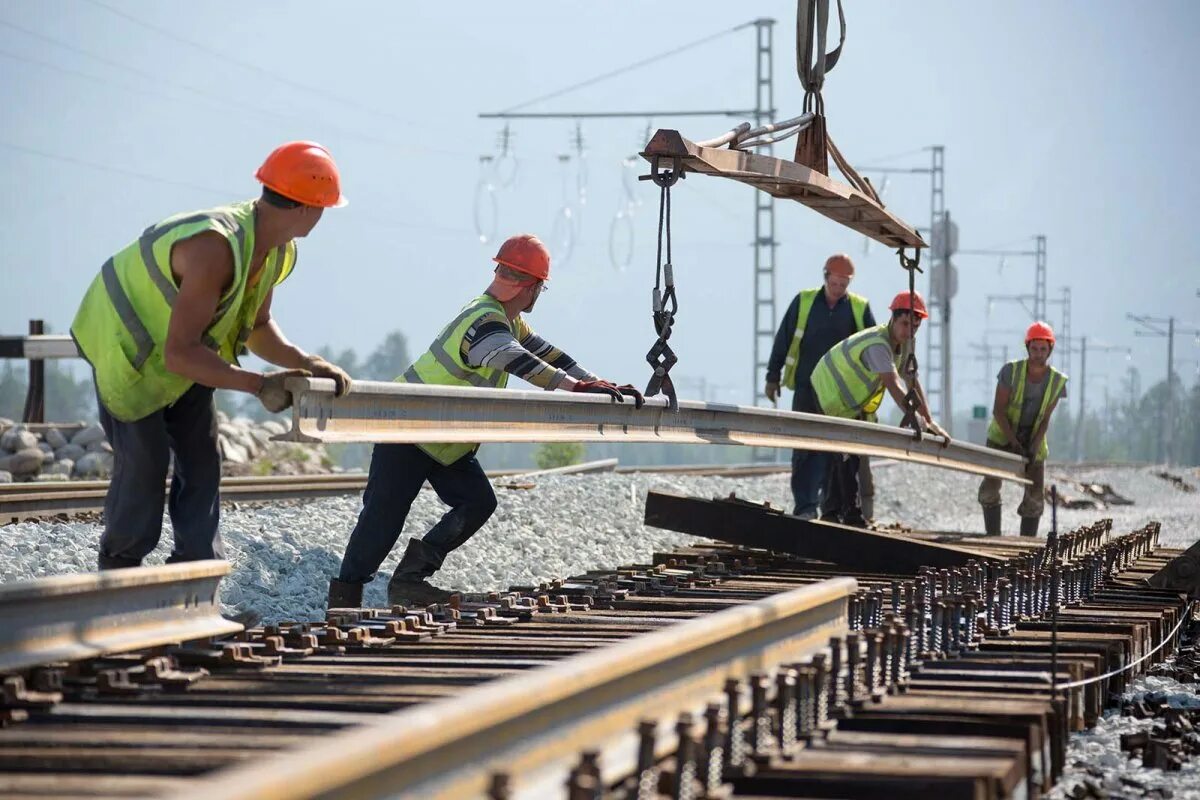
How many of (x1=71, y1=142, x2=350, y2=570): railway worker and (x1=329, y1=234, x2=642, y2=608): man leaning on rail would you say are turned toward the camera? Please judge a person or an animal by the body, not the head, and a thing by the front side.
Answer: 0

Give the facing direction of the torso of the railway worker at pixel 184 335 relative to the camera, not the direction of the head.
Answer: to the viewer's right

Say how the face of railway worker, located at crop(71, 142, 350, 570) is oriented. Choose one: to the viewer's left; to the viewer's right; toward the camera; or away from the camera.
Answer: to the viewer's right

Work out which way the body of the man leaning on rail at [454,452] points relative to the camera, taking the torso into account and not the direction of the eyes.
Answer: to the viewer's right

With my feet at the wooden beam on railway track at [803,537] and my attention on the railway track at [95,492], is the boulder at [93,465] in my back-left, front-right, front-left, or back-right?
front-right

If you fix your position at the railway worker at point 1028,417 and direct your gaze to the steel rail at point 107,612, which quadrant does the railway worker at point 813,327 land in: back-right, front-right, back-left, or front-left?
front-right

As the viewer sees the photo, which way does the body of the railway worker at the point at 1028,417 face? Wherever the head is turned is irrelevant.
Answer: toward the camera

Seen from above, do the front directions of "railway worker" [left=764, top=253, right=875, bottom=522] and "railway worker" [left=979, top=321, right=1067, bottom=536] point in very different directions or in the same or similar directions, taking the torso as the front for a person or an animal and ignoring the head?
same or similar directions

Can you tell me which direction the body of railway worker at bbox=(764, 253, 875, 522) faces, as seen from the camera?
toward the camera

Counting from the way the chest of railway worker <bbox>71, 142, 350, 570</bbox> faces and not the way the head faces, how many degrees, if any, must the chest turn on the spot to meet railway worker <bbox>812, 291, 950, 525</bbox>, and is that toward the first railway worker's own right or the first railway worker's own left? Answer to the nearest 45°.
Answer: approximately 45° to the first railway worker's own left

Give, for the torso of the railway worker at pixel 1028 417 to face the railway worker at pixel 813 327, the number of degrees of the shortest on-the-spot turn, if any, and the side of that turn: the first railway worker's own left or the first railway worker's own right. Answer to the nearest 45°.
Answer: approximately 45° to the first railway worker's own right

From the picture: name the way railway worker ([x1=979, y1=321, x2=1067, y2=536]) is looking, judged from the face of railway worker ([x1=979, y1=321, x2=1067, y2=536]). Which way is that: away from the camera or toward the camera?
toward the camera

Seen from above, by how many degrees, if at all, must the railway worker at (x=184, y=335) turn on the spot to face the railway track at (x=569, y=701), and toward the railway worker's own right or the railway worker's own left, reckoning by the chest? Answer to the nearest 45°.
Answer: approximately 45° to the railway worker's own right

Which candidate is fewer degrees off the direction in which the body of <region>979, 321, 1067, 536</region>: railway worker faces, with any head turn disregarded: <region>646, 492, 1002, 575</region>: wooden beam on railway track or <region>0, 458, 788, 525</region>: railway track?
the wooden beam on railway track

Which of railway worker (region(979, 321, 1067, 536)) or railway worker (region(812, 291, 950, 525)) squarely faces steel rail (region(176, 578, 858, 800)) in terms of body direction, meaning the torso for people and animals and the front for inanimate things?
railway worker (region(979, 321, 1067, 536))

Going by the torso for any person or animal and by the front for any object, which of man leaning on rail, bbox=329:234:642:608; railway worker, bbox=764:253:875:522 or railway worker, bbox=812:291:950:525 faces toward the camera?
railway worker, bbox=764:253:875:522
